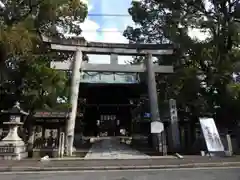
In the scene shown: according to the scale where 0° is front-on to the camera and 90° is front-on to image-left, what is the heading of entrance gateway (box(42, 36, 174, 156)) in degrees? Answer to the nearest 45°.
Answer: approximately 0°

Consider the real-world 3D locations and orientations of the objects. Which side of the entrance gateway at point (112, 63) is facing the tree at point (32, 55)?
right

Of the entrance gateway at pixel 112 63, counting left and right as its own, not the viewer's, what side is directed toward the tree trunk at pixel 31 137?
right

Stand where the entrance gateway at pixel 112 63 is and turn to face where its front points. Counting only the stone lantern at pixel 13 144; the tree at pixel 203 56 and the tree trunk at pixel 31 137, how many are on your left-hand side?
1

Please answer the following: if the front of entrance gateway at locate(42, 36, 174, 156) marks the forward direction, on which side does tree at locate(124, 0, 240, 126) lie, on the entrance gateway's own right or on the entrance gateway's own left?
on the entrance gateway's own left
